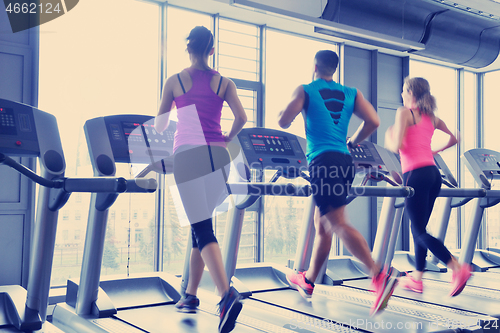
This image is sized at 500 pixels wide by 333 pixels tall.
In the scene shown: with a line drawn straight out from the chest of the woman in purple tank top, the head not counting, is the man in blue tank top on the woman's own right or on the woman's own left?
on the woman's own right

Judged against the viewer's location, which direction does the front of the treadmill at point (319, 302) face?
facing away from the viewer and to the left of the viewer

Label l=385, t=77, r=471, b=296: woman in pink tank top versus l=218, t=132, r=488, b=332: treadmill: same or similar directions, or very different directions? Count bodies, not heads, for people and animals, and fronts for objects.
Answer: same or similar directions

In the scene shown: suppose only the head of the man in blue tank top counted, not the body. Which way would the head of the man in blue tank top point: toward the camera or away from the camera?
away from the camera

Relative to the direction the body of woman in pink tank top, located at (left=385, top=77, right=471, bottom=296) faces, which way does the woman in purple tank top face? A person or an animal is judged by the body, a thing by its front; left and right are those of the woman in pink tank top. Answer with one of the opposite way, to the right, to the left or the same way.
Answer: the same way

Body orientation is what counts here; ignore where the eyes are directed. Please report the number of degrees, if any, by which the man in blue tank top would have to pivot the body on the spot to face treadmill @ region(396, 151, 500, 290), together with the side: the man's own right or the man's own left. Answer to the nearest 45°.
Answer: approximately 90° to the man's own right

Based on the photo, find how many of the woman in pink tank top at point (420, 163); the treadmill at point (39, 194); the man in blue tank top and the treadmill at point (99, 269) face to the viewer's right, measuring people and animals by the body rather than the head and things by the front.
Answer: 0

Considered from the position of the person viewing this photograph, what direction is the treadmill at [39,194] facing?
facing away from the viewer and to the left of the viewer

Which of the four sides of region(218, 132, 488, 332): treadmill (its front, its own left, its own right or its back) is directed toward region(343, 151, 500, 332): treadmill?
right

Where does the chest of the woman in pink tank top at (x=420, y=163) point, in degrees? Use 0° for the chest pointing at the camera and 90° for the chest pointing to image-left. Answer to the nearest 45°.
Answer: approximately 135°

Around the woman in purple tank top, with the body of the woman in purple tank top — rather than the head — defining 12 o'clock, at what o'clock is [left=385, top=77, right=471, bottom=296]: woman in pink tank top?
The woman in pink tank top is roughly at 2 o'clock from the woman in purple tank top.

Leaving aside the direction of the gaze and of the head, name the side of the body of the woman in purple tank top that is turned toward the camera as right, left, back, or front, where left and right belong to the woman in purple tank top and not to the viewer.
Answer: back

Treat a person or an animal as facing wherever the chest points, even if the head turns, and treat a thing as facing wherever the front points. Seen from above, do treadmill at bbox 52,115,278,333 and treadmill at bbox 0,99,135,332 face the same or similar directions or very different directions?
same or similar directions

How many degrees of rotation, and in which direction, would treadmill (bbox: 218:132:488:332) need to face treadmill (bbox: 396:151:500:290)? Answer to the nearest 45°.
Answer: approximately 90° to its right

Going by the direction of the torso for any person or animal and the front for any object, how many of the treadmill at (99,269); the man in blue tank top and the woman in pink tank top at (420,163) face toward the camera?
0

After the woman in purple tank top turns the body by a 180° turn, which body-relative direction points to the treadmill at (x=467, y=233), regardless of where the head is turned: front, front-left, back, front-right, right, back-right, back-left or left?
back-left

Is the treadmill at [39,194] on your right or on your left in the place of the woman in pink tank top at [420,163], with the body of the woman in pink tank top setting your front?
on your left
